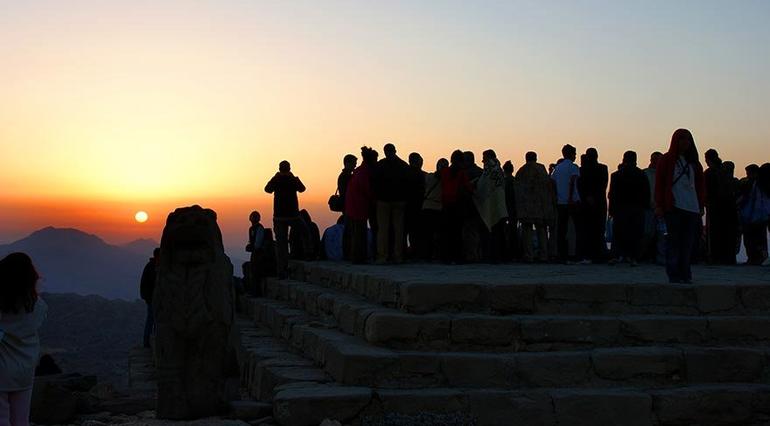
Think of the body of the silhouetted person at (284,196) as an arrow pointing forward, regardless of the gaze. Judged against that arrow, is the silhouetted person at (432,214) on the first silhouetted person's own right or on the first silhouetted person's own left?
on the first silhouetted person's own right

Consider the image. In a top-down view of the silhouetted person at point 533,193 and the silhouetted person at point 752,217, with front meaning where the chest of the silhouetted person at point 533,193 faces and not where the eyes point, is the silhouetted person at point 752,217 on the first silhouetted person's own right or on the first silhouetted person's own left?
on the first silhouetted person's own right

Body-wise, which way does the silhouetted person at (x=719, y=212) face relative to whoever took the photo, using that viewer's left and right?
facing to the left of the viewer

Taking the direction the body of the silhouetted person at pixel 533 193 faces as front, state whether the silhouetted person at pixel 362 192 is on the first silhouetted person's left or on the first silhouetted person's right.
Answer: on the first silhouetted person's left

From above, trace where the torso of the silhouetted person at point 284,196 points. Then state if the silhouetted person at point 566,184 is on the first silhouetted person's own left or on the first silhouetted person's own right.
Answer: on the first silhouetted person's own right

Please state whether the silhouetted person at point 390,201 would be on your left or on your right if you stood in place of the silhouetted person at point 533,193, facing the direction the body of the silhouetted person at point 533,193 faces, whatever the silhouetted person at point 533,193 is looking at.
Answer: on your left

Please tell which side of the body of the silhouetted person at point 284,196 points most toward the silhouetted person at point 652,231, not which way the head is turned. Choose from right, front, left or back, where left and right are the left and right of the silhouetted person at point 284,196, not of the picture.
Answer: right

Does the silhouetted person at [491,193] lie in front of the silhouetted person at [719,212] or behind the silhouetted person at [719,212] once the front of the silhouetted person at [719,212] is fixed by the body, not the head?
in front

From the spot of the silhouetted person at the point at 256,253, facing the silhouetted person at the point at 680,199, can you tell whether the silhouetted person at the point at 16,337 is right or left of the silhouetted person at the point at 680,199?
right

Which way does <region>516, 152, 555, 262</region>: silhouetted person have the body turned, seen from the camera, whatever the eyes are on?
away from the camera

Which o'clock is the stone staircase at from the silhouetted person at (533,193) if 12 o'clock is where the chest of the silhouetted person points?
The stone staircase is roughly at 6 o'clock from the silhouetted person.

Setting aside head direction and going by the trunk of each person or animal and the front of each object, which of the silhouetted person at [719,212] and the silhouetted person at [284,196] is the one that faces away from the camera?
the silhouetted person at [284,196]
